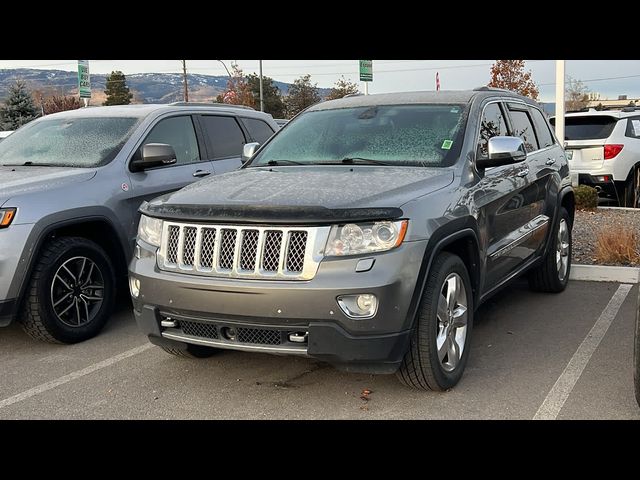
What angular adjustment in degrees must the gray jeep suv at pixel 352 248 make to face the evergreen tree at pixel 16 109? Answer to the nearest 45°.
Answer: approximately 90° to its right

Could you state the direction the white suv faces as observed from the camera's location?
facing away from the viewer and to the right of the viewer

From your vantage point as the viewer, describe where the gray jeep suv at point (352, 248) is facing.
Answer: facing the viewer and to the left of the viewer

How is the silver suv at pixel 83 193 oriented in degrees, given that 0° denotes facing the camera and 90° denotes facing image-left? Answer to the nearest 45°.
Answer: approximately 45°

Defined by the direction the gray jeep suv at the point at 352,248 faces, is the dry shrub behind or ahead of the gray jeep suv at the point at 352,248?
behind

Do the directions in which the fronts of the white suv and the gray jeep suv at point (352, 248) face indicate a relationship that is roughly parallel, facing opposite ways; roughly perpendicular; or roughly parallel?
roughly parallel, facing opposite ways

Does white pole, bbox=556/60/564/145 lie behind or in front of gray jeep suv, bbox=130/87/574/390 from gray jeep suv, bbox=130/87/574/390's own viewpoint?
behind

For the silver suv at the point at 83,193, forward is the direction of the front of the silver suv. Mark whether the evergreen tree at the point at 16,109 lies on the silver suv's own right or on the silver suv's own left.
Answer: on the silver suv's own right

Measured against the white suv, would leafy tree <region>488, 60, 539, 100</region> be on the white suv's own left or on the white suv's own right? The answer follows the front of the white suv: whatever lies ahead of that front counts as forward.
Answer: on the white suv's own left

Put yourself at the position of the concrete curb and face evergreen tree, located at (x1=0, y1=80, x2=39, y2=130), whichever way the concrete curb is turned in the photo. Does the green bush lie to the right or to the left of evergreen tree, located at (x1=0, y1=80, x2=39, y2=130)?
right

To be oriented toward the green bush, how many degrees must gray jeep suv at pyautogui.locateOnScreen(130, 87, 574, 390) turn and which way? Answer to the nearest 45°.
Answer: approximately 180°

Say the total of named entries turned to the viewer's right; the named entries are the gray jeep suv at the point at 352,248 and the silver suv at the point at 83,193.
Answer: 0

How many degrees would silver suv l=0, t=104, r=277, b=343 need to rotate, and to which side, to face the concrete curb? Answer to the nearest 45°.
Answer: approximately 135° to its left

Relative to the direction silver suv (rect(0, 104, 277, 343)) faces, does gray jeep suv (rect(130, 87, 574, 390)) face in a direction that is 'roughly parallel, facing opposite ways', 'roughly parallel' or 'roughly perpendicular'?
roughly parallel
